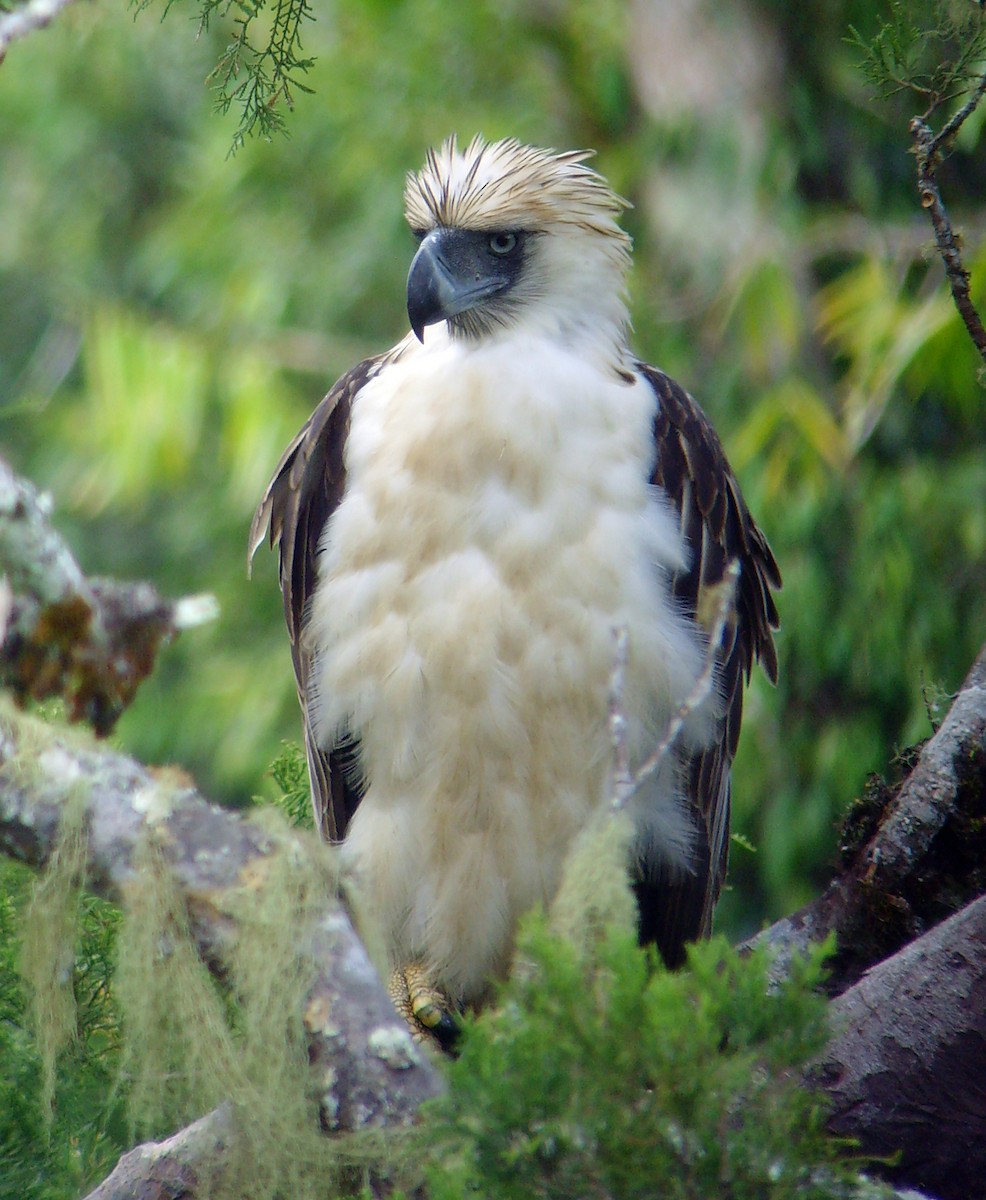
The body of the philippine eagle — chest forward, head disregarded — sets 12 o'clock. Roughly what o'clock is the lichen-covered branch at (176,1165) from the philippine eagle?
The lichen-covered branch is roughly at 12 o'clock from the philippine eagle.

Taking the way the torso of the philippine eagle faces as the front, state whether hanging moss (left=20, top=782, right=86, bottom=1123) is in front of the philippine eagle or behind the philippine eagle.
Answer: in front

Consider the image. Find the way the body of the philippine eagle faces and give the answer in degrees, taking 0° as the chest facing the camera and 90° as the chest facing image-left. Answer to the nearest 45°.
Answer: approximately 0°

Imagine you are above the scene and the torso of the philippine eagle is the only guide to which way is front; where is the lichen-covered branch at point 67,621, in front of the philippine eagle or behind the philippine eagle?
in front

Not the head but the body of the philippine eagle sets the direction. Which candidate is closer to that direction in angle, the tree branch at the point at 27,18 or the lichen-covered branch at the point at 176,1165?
the lichen-covered branch

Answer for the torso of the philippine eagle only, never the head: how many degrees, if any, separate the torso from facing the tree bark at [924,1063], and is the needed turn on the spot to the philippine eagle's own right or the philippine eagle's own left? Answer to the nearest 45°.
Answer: approximately 45° to the philippine eagle's own left
